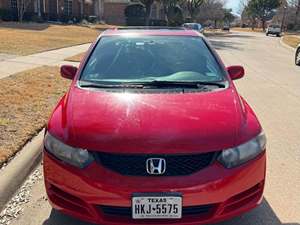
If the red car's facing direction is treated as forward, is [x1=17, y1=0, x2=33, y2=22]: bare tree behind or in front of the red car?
behind

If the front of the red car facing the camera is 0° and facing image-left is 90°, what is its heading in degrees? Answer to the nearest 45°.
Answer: approximately 0°
